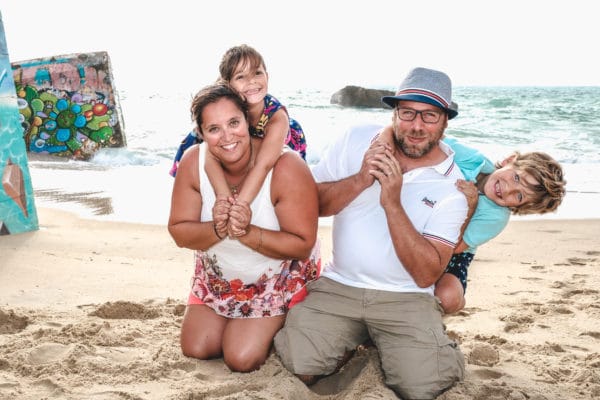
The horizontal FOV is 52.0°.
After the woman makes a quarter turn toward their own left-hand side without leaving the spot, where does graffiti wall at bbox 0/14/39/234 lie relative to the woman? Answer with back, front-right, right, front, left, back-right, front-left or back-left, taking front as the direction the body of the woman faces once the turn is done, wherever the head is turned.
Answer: back-left

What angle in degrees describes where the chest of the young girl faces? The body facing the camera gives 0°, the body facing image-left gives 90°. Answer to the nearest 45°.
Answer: approximately 0°

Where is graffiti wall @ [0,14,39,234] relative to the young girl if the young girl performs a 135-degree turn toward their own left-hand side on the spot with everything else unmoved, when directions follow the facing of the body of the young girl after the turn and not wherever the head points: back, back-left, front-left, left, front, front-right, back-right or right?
left

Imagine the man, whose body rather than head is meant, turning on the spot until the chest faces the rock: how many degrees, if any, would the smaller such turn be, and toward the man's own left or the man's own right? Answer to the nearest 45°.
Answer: approximately 180°

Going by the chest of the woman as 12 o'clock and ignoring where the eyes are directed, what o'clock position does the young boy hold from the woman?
The young boy is roughly at 9 o'clock from the woman.

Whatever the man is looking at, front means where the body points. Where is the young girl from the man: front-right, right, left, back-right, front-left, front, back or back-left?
back-right

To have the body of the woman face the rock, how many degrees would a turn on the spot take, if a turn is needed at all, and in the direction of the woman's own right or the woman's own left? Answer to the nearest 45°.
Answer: approximately 180°

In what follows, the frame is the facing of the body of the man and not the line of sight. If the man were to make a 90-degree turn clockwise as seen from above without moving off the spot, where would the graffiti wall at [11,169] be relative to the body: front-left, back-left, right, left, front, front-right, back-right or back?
front-right

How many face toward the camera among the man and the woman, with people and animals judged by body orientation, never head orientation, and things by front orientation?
2
